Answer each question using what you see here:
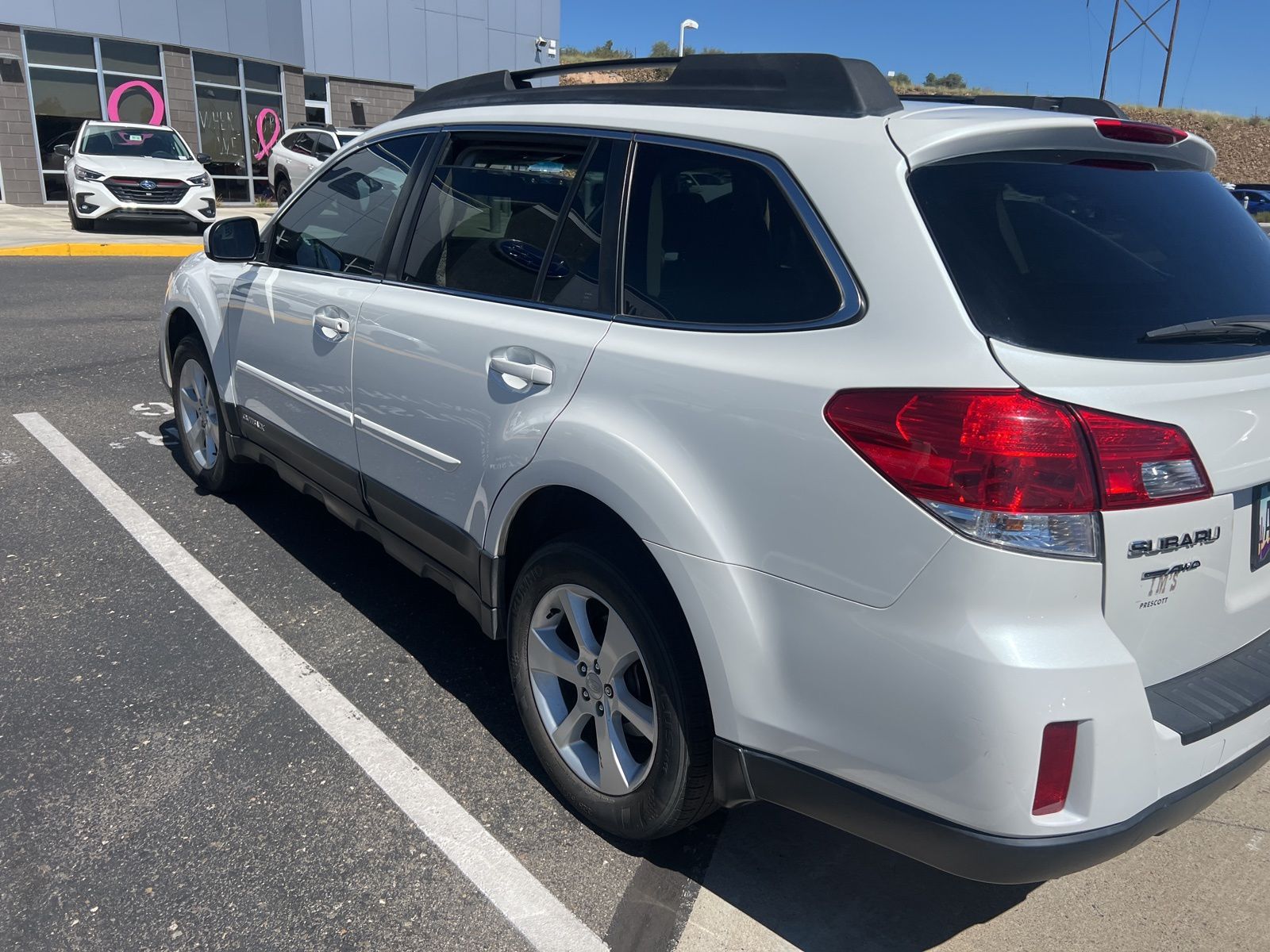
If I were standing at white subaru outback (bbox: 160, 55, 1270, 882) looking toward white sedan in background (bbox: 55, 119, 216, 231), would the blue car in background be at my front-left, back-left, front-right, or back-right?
front-right

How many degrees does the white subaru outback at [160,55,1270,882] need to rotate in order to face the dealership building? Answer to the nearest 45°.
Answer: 0° — it already faces it

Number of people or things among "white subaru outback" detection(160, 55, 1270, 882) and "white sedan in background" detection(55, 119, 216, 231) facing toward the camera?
1

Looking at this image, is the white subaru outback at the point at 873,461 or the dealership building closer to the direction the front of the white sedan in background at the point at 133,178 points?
the white subaru outback

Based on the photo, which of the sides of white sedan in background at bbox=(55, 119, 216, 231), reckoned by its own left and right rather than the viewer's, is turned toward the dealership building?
back

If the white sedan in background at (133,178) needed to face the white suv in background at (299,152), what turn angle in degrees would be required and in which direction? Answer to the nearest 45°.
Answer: approximately 135° to its left

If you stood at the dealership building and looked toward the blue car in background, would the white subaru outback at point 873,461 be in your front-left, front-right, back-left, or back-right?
front-right

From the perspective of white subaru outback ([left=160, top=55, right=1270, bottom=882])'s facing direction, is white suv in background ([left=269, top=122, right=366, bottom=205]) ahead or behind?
ahead

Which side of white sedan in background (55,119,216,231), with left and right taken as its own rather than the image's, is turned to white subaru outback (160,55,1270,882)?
front

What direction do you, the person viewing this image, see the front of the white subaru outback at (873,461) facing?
facing away from the viewer and to the left of the viewer

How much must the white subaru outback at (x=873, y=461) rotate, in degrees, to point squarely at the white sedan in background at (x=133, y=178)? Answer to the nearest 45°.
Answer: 0° — it already faces it

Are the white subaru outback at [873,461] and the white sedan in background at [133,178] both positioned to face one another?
yes

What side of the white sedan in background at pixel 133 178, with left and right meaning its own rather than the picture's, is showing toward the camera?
front

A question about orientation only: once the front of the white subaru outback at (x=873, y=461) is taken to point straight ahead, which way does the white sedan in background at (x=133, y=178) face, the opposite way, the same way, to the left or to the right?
the opposite way
